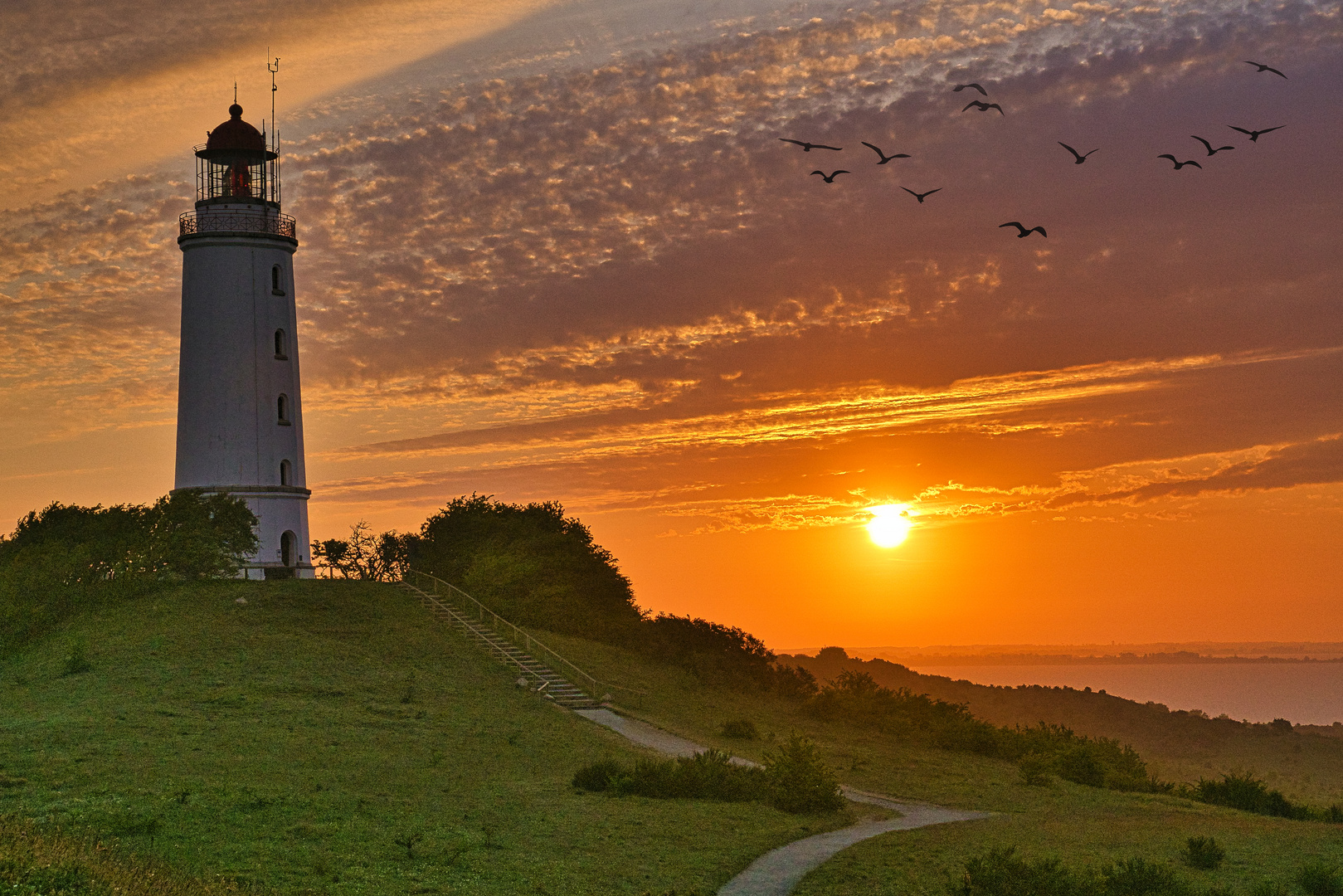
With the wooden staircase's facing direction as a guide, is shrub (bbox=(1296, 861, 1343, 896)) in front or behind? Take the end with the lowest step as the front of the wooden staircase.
in front

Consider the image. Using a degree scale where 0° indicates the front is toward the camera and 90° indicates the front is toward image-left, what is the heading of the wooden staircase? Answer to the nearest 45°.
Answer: approximately 315°

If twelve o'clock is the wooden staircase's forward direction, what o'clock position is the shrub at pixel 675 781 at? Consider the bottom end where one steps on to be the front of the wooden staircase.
The shrub is roughly at 1 o'clock from the wooden staircase.

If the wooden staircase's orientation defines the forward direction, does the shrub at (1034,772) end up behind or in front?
in front

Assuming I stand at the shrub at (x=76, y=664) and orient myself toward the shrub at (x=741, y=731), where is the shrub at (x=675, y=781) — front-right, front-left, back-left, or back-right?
front-right

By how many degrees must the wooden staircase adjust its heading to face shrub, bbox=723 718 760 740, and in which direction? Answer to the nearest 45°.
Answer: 0° — it already faces it

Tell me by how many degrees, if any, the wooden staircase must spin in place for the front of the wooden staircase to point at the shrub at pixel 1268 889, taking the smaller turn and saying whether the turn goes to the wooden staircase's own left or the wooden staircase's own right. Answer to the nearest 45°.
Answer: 0° — it already faces it

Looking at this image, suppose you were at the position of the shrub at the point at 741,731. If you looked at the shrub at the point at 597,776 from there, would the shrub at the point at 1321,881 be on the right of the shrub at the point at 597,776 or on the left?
left

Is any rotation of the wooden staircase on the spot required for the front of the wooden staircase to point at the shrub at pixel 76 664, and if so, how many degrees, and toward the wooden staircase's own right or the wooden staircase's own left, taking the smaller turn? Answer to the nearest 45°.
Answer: approximately 135° to the wooden staircase's own right

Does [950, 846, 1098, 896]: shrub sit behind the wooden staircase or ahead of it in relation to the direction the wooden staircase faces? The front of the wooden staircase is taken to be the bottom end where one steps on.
ahead
